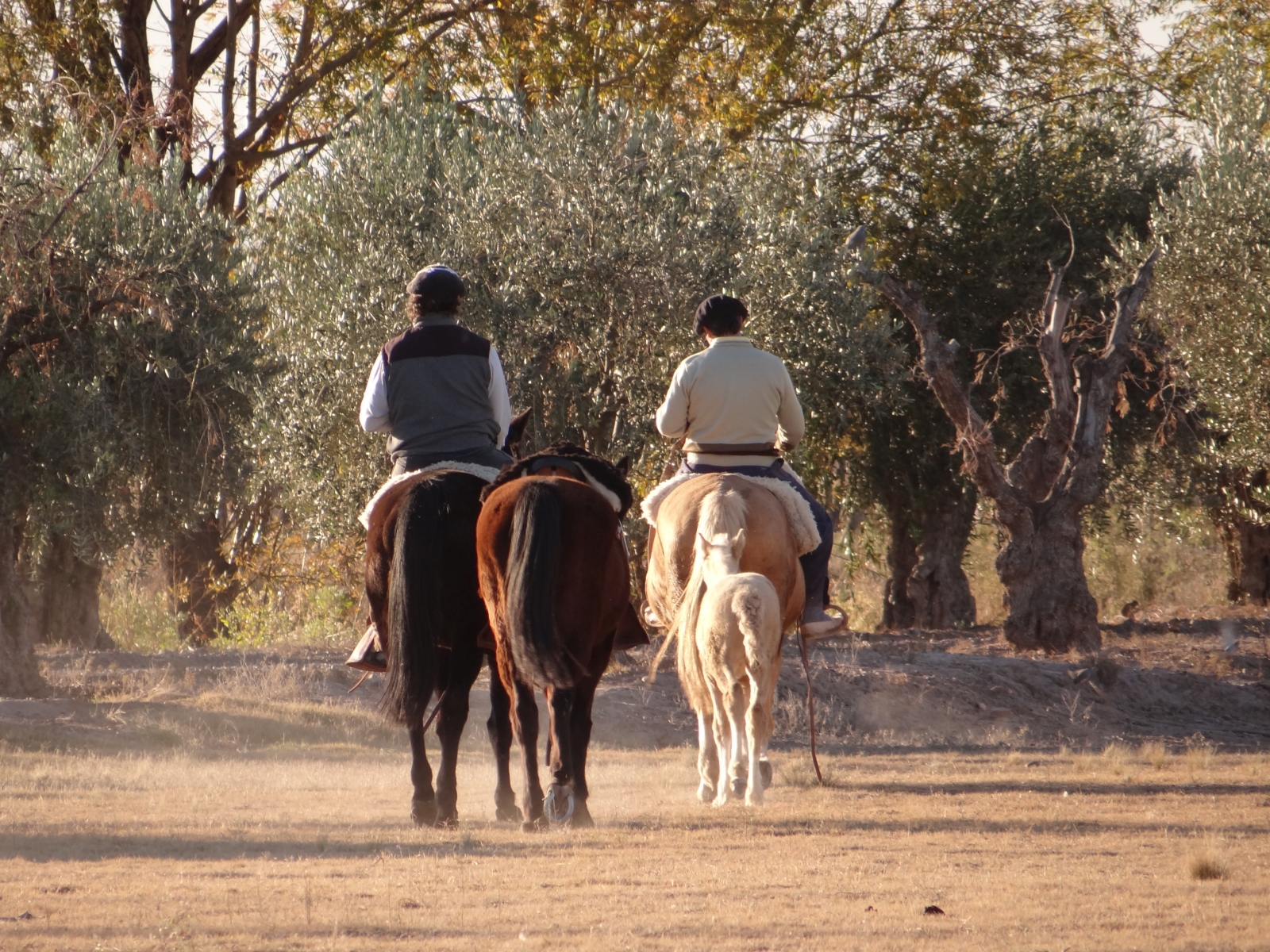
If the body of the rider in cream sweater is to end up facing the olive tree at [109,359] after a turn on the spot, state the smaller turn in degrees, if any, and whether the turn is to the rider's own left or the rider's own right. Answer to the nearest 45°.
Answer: approximately 45° to the rider's own left

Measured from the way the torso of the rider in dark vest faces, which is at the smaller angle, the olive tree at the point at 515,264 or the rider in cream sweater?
the olive tree

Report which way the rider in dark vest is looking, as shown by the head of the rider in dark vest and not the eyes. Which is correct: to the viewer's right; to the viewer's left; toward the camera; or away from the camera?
away from the camera

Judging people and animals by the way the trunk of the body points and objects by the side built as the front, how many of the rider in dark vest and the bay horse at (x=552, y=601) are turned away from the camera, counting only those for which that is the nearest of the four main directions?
2

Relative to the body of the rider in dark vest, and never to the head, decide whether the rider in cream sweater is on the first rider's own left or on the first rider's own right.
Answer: on the first rider's own right

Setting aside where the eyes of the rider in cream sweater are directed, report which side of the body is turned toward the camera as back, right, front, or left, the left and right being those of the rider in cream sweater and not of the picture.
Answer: back

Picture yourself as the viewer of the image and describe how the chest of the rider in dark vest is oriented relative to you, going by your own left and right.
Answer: facing away from the viewer

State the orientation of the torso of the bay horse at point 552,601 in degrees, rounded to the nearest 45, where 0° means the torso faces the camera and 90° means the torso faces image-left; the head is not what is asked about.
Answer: approximately 180°

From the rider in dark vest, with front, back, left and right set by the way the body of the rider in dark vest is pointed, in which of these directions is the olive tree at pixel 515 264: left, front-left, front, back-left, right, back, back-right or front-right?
front
